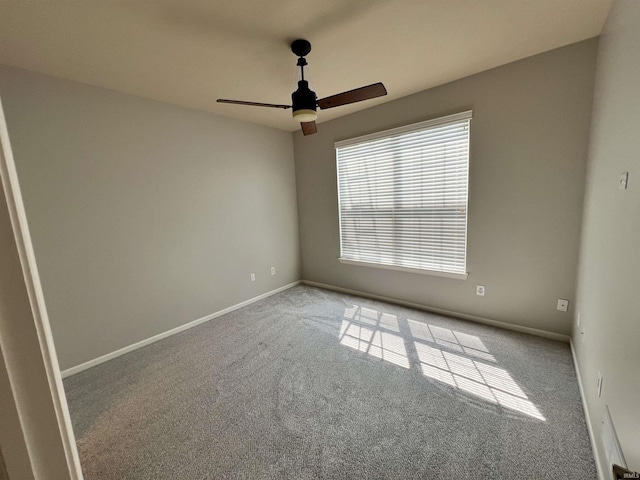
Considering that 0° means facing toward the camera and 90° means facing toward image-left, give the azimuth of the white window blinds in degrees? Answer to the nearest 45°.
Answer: approximately 45°

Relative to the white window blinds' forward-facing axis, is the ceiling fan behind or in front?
in front
